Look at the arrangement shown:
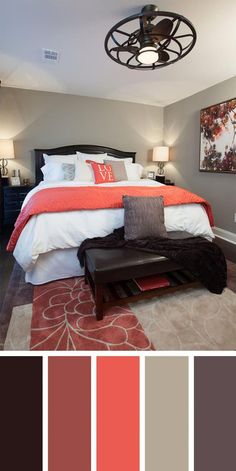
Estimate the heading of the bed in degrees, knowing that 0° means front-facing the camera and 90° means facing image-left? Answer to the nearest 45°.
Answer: approximately 0°

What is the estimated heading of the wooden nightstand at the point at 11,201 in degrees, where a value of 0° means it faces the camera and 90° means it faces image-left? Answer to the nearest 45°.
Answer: approximately 0°

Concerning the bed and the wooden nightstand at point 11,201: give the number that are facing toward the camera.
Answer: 2

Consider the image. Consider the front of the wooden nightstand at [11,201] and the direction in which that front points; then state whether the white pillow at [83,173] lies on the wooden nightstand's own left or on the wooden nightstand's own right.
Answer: on the wooden nightstand's own left
